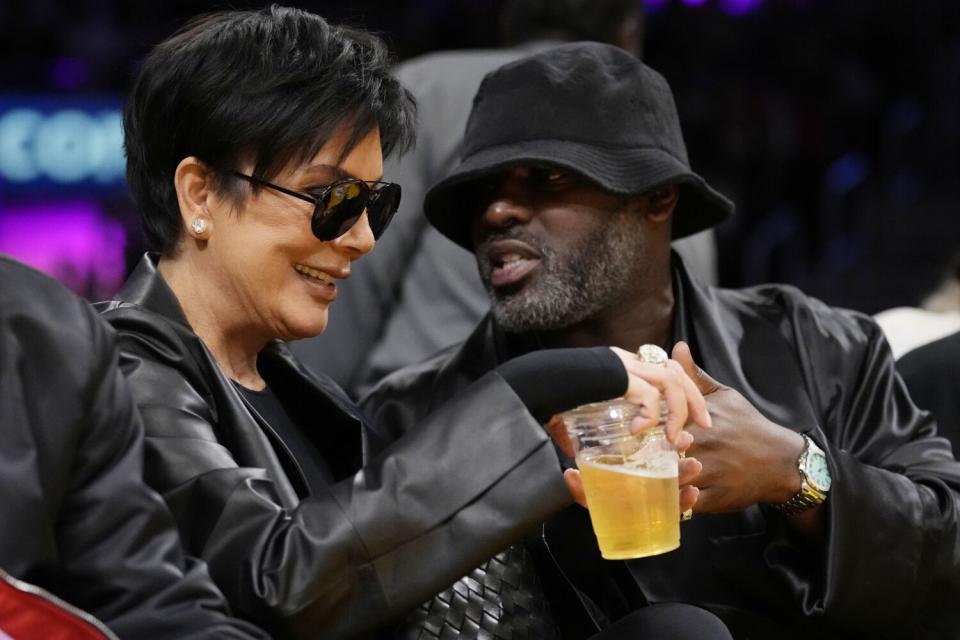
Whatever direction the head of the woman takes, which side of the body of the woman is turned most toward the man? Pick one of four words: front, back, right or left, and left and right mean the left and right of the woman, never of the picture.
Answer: front

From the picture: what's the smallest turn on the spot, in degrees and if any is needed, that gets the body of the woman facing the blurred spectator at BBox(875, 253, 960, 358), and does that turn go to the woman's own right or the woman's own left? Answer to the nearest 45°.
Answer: approximately 90° to the woman's own left

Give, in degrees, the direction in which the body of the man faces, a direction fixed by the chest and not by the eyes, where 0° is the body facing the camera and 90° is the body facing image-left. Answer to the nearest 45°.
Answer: approximately 45°

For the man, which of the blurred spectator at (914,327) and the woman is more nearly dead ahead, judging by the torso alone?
the woman

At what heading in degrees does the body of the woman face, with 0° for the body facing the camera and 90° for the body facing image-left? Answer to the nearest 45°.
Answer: approximately 315°

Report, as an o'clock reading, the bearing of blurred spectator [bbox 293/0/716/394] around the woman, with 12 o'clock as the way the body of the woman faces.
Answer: The blurred spectator is roughly at 8 o'clock from the woman.

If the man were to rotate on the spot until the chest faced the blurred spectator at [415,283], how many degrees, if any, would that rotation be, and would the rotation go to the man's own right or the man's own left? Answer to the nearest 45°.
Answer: approximately 90° to the man's own right

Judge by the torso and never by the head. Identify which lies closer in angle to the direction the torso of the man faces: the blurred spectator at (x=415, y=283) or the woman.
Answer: the woman

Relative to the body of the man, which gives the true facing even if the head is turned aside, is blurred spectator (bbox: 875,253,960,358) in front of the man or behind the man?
behind
